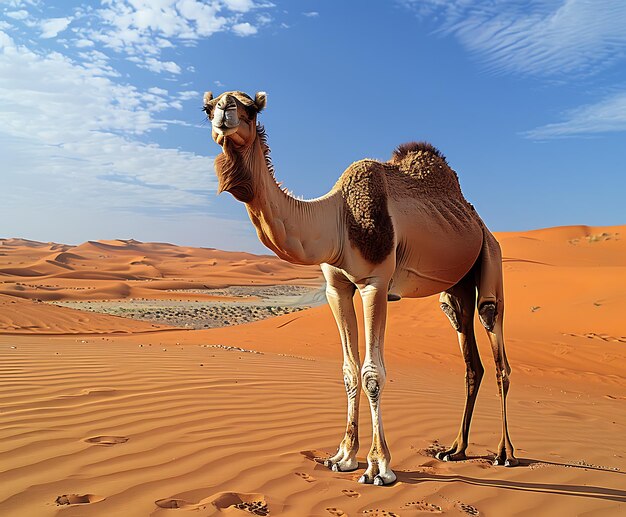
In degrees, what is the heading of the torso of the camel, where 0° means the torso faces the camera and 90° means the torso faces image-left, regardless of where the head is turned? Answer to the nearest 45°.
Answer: approximately 45°
